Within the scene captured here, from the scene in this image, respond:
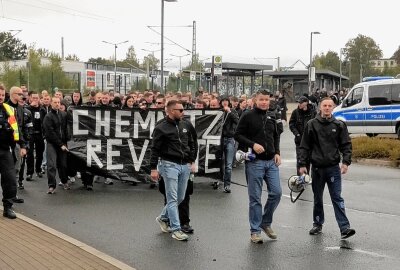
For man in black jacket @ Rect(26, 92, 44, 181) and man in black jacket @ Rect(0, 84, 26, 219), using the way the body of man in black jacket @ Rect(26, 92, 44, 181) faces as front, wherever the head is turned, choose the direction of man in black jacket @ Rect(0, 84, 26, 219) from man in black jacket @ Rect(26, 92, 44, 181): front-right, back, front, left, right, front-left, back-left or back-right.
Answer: front

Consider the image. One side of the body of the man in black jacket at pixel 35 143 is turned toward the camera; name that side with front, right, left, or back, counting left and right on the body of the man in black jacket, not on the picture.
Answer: front

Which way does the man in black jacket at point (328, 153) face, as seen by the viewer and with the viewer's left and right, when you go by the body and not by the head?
facing the viewer

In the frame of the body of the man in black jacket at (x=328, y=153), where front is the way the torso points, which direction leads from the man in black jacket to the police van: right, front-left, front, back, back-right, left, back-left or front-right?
back

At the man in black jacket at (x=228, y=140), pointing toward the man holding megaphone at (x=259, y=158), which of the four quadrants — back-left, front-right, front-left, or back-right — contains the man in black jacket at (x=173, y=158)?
front-right

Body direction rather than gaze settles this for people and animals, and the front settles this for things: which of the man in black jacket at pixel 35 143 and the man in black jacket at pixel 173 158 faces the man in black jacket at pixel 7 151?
the man in black jacket at pixel 35 143

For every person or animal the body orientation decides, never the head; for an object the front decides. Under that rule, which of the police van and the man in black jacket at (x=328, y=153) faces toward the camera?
the man in black jacket

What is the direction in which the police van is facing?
to the viewer's left

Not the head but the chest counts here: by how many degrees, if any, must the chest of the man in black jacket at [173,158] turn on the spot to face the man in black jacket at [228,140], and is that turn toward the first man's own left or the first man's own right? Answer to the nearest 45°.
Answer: approximately 135° to the first man's own left

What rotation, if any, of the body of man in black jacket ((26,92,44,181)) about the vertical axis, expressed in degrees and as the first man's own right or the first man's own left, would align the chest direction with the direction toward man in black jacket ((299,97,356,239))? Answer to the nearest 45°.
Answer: approximately 45° to the first man's own left

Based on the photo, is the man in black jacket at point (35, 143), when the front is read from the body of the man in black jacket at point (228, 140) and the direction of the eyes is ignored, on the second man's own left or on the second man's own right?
on the second man's own right

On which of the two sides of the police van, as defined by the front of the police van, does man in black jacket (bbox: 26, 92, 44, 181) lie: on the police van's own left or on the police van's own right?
on the police van's own left

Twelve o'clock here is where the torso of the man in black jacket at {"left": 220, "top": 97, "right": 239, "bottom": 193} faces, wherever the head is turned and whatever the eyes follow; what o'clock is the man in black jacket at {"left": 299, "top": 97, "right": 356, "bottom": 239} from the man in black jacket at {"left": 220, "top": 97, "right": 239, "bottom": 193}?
the man in black jacket at {"left": 299, "top": 97, "right": 356, "bottom": 239} is roughly at 10 o'clock from the man in black jacket at {"left": 220, "top": 97, "right": 239, "bottom": 193}.

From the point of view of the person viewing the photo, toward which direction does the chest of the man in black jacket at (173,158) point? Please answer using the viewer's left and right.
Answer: facing the viewer and to the right of the viewer

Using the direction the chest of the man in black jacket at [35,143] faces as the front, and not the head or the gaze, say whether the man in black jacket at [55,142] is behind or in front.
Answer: in front

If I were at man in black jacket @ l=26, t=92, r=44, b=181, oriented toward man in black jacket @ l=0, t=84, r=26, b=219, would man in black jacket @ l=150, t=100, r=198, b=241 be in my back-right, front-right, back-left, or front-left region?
front-left
